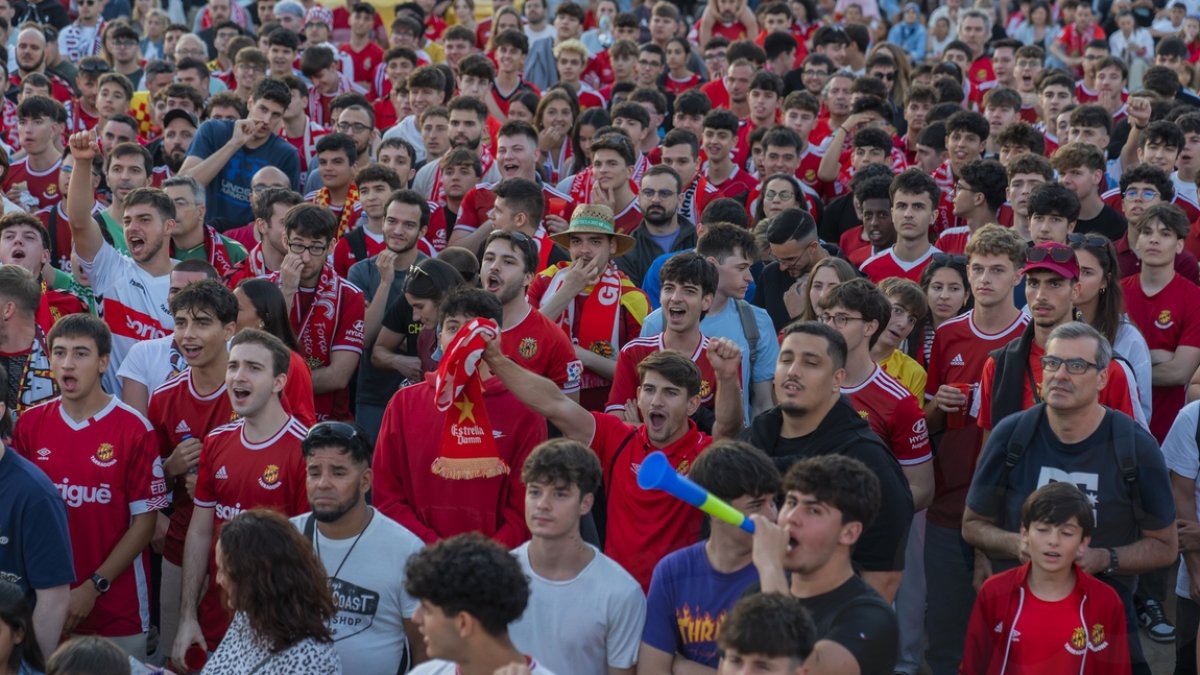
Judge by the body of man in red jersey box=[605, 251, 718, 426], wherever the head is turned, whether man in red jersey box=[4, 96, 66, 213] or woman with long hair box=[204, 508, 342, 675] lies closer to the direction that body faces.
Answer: the woman with long hair

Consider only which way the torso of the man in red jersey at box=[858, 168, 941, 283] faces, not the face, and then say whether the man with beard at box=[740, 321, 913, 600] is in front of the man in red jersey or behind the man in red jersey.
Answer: in front

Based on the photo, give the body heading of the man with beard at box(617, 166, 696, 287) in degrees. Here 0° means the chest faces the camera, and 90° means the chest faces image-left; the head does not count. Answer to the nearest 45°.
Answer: approximately 0°

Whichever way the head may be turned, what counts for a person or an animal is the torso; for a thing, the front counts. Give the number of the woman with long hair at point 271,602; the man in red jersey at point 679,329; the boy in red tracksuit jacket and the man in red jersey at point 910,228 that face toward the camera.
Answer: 3

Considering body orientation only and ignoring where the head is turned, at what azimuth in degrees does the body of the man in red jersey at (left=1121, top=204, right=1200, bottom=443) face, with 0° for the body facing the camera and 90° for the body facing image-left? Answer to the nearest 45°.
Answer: approximately 45°

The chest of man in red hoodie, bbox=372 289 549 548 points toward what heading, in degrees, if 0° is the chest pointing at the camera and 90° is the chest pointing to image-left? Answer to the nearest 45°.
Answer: approximately 0°

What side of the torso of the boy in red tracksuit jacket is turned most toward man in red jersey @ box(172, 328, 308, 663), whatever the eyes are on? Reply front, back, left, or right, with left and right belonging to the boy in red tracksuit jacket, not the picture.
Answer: right

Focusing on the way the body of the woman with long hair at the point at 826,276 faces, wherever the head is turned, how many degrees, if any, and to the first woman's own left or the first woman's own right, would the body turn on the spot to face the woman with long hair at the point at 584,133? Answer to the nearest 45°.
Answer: approximately 90° to the first woman's own right

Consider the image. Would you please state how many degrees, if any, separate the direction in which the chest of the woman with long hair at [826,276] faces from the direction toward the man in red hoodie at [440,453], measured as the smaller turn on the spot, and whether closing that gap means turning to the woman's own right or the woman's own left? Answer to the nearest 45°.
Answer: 0° — they already face them
